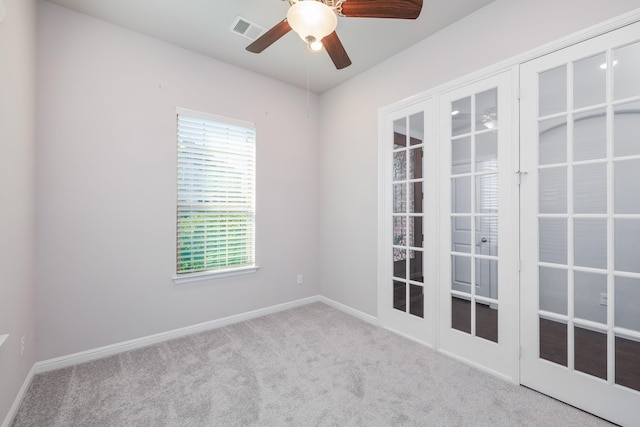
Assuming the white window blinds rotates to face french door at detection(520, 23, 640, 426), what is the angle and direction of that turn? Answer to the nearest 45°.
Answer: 0° — it already faces it

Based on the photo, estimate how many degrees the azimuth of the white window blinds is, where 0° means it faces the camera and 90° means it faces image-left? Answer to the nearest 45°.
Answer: approximately 315°

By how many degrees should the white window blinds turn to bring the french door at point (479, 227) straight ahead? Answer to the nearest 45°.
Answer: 0° — it already faces it

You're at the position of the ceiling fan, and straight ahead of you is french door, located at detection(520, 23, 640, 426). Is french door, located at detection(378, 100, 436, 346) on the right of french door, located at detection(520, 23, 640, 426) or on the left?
left
